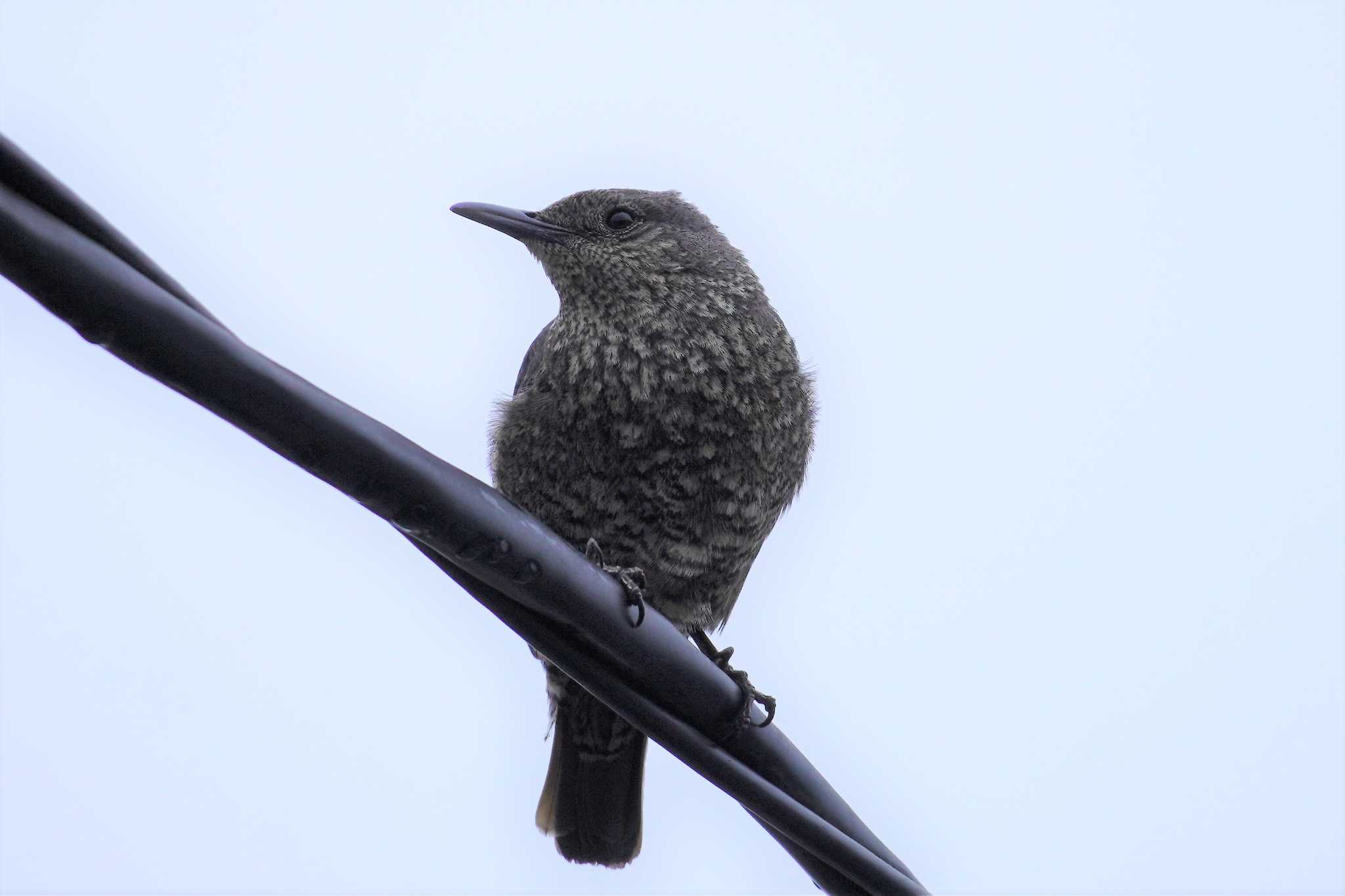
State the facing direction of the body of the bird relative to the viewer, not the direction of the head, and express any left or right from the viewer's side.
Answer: facing the viewer
